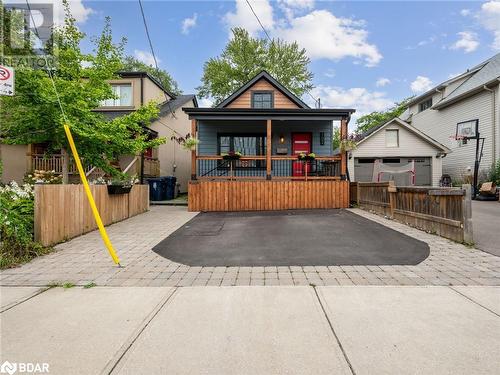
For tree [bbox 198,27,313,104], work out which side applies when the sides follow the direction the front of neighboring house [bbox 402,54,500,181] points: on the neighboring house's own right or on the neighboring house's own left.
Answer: on the neighboring house's own right

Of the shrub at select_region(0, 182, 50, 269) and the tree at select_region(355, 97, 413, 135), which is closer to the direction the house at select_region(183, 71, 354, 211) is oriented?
the shrub

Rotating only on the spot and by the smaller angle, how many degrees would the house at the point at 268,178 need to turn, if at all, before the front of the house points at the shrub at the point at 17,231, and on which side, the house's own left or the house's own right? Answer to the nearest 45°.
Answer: approximately 45° to the house's own right

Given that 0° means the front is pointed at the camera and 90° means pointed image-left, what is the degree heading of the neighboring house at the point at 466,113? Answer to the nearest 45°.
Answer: approximately 0°

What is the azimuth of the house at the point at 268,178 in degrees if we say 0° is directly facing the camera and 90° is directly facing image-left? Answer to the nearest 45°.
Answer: approximately 0°

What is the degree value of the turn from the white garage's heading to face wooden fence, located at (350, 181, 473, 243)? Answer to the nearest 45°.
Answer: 0° — it already faces it

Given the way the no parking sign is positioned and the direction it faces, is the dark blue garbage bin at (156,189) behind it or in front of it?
behind

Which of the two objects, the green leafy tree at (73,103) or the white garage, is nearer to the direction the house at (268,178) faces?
the green leafy tree
